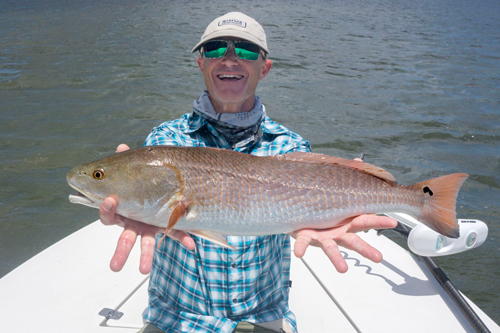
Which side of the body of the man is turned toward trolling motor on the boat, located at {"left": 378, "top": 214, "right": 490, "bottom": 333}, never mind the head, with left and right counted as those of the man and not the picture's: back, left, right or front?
left

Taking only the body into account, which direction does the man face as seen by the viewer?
toward the camera
